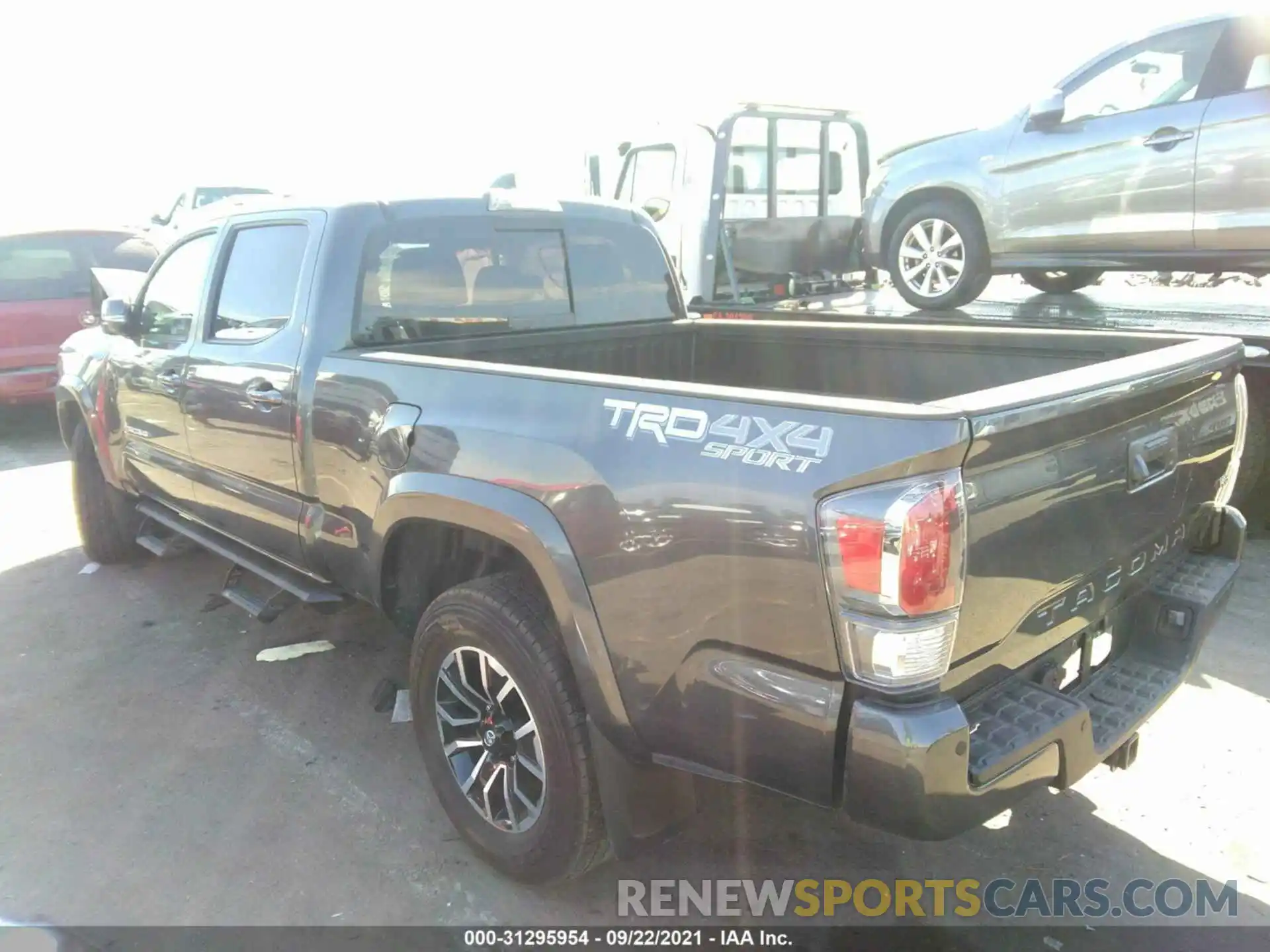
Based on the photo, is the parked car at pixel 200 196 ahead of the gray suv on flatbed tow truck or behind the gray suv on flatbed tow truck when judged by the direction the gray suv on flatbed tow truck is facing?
ahead

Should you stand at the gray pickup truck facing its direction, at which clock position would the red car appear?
The red car is roughly at 12 o'clock from the gray pickup truck.

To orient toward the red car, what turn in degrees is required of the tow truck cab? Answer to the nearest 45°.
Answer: approximately 45° to its left

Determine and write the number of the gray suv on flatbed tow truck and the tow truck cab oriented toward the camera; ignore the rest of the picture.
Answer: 0

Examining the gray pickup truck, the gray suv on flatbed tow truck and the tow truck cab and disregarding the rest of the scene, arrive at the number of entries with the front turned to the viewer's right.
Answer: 0

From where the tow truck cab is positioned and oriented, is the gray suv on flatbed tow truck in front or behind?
behind

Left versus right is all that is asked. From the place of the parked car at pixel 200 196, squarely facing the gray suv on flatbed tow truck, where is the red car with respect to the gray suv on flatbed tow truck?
right

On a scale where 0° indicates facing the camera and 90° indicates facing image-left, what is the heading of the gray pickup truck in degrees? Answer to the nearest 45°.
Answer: approximately 135°

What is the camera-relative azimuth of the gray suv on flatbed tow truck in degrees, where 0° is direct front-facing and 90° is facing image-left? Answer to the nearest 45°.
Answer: approximately 90°

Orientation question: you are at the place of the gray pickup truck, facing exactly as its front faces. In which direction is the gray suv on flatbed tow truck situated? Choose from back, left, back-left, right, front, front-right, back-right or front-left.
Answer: right

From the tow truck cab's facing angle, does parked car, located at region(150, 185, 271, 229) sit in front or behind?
in front

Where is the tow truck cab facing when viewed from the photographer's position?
facing away from the viewer and to the left of the viewer

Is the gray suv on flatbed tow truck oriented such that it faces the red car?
yes

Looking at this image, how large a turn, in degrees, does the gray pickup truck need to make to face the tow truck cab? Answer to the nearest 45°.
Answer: approximately 45° to its right

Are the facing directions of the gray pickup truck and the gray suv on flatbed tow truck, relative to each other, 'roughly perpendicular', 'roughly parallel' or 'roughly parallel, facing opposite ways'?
roughly parallel

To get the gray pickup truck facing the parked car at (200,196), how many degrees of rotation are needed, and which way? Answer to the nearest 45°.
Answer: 0° — it already faces it
